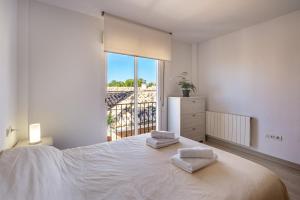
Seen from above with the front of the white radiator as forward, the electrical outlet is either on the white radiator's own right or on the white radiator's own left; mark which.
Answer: on the white radiator's own left

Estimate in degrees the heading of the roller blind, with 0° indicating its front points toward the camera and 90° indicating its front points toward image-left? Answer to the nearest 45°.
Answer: approximately 315°

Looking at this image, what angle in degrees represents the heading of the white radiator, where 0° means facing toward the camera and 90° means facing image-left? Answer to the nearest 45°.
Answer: approximately 45°

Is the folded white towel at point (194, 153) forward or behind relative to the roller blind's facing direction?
forward

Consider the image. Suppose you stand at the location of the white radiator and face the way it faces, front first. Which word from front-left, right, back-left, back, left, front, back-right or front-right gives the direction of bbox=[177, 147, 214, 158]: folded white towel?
front-left

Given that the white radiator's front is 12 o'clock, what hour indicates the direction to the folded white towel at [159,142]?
The folded white towel is roughly at 11 o'clock from the white radiator.

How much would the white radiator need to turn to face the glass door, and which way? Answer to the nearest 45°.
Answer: approximately 45° to its right

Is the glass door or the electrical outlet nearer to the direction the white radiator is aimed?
the glass door

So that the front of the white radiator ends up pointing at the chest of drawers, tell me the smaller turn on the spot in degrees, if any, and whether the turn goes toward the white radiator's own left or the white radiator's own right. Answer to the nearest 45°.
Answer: approximately 45° to the white radiator's own right

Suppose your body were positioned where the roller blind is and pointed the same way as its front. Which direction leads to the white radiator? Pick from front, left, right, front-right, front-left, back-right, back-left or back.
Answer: front-left

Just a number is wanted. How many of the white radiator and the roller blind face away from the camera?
0

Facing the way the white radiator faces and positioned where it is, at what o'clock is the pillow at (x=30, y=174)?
The pillow is roughly at 11 o'clock from the white radiator.

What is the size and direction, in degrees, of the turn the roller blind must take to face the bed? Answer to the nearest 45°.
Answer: approximately 45° to its right
